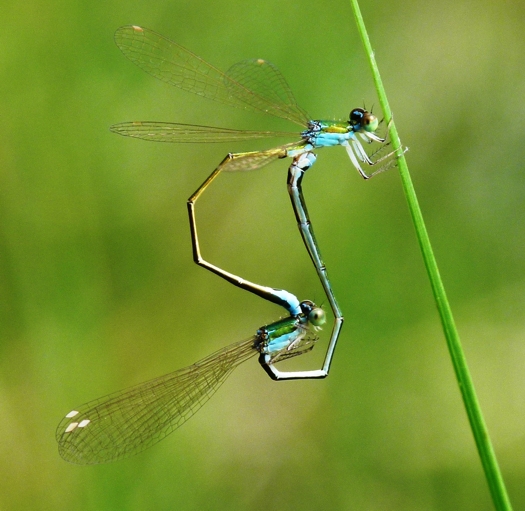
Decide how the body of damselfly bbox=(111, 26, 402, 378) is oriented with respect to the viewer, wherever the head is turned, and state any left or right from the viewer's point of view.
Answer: facing to the right of the viewer

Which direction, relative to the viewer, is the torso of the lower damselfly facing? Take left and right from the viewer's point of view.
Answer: facing to the right of the viewer
